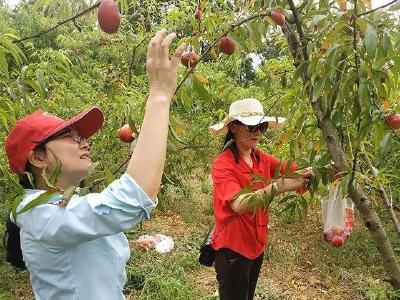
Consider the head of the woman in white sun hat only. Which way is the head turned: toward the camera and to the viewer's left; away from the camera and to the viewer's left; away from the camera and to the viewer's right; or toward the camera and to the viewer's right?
toward the camera and to the viewer's right

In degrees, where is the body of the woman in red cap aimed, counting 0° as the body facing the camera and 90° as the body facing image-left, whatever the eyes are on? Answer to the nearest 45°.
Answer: approximately 270°

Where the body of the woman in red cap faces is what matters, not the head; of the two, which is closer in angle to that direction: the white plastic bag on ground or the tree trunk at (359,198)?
the tree trunk

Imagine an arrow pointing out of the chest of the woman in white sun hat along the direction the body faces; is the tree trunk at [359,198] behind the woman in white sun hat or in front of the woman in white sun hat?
in front

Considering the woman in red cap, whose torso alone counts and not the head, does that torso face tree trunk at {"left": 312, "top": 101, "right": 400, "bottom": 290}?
yes

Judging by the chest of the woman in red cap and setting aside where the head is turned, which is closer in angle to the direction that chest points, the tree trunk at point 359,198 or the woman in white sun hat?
the tree trunk

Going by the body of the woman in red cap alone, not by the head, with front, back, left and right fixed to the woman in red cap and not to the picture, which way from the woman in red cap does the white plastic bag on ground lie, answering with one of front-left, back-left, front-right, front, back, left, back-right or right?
left
